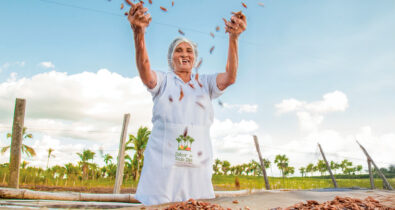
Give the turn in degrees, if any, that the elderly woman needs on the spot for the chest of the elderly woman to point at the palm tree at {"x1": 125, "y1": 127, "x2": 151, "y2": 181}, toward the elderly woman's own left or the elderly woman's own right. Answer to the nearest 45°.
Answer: approximately 180°

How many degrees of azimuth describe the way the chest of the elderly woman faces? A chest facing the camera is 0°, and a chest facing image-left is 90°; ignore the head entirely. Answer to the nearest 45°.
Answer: approximately 0°

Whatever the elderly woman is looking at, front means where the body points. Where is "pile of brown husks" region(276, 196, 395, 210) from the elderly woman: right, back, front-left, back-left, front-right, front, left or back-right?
left

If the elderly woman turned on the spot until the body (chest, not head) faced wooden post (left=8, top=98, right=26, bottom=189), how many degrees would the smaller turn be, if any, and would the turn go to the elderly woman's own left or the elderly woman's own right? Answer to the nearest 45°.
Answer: approximately 135° to the elderly woman's own right

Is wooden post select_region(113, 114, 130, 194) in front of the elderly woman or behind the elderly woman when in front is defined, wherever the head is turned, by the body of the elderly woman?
behind
